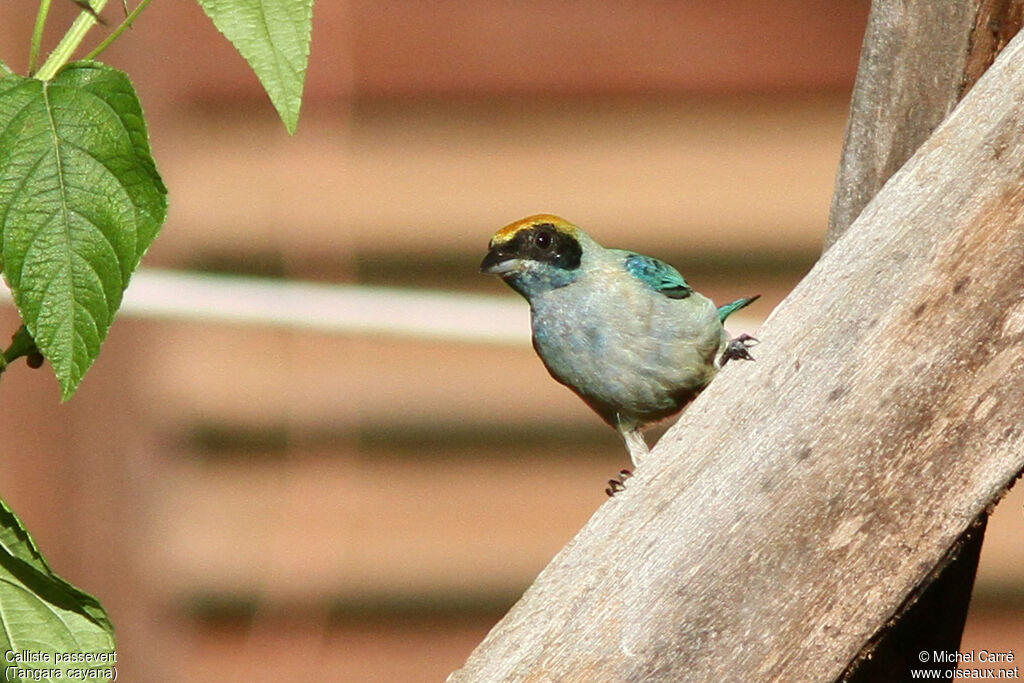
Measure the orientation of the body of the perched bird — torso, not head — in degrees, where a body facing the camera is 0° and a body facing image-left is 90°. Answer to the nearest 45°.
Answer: approximately 45°
